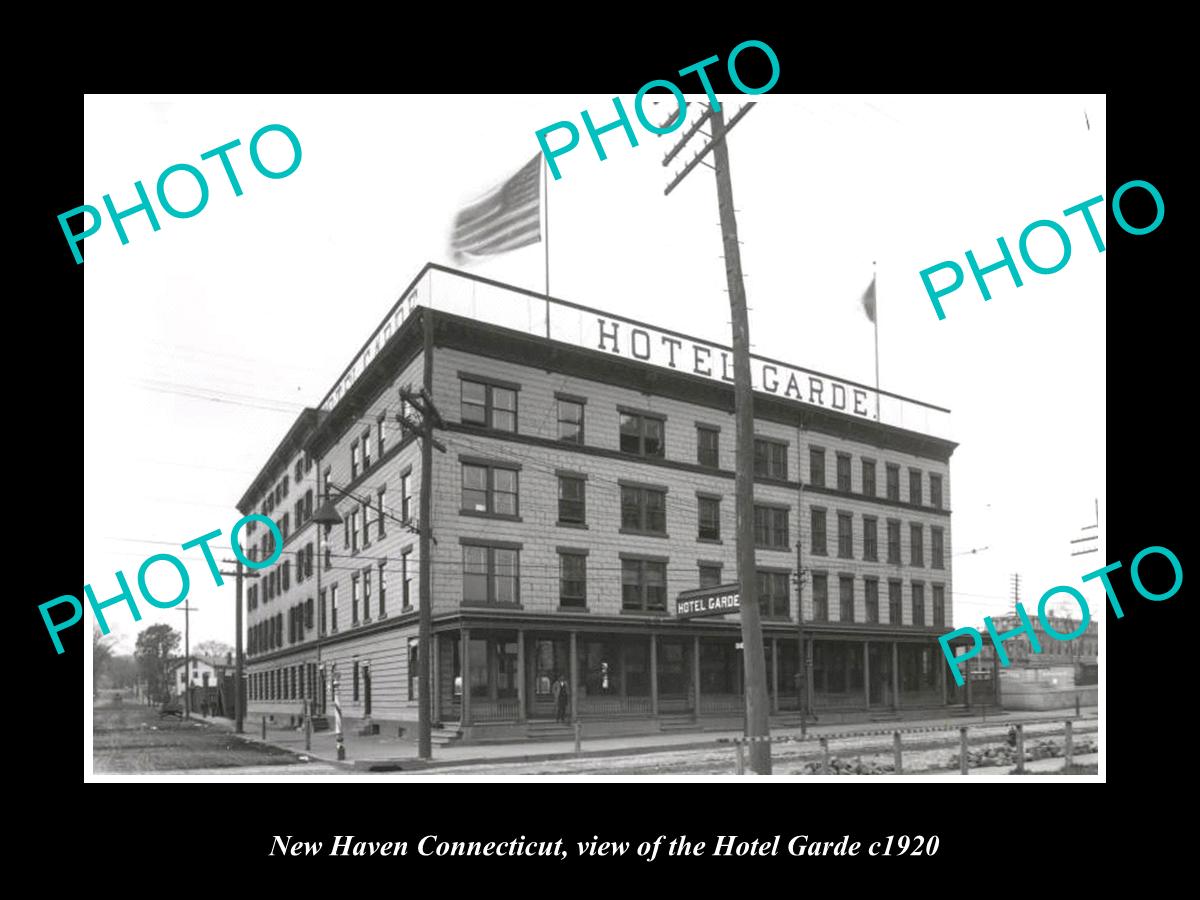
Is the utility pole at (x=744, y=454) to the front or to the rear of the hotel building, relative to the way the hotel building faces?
to the front

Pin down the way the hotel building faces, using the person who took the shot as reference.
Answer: facing the viewer and to the right of the viewer

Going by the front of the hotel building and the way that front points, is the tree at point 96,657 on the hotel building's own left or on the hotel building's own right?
on the hotel building's own right
